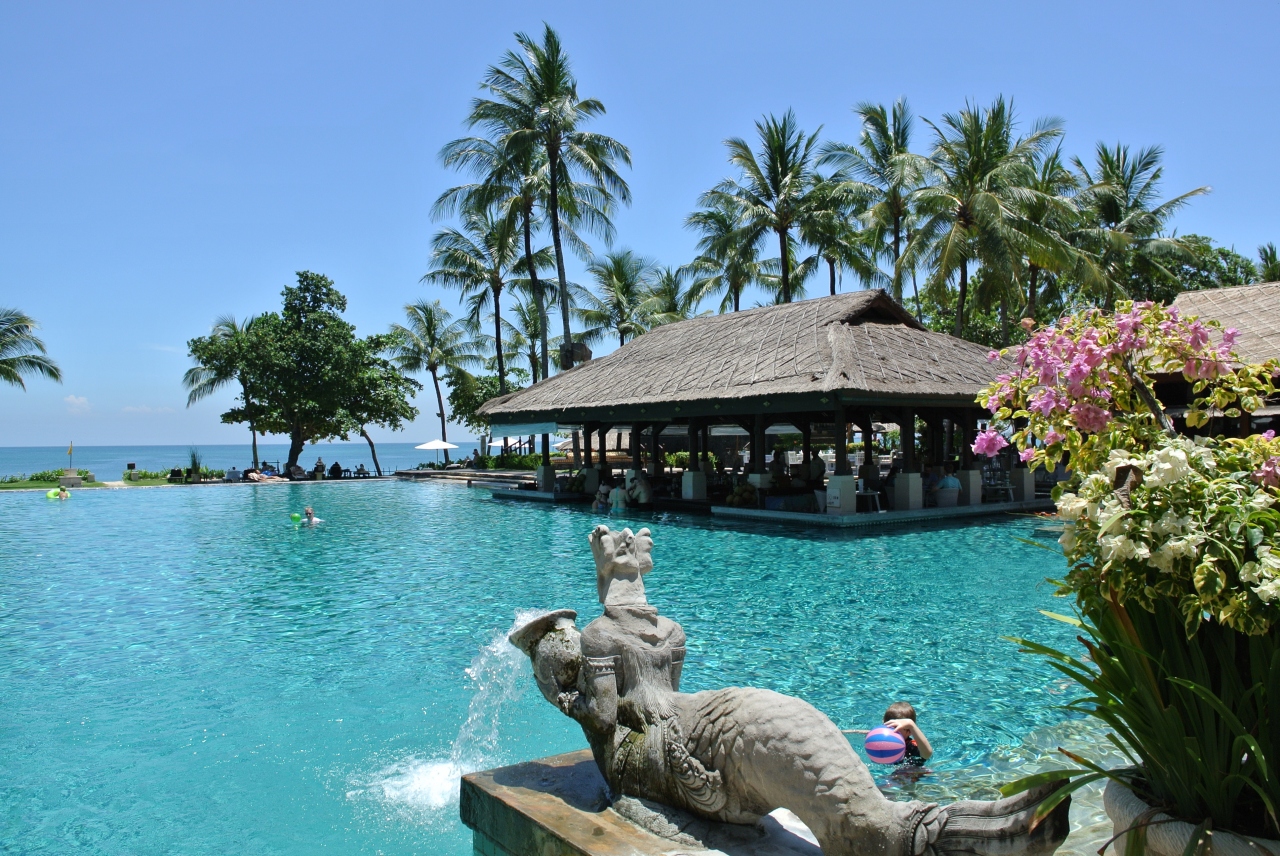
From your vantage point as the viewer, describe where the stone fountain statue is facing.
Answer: facing away from the viewer and to the left of the viewer

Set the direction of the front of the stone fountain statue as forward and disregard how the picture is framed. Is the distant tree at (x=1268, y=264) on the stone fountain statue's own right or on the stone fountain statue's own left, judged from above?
on the stone fountain statue's own right

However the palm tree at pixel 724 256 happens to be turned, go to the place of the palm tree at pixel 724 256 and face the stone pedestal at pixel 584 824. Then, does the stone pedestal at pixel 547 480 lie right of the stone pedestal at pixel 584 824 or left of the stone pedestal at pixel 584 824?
right

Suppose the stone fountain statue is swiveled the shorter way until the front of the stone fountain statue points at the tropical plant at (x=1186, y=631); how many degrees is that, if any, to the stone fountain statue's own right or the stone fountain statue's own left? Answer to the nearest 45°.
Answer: approximately 135° to the stone fountain statue's own right

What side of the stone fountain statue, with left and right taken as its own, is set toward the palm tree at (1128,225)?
right

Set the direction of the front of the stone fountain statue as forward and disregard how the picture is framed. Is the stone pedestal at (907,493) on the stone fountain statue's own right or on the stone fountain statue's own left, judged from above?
on the stone fountain statue's own right

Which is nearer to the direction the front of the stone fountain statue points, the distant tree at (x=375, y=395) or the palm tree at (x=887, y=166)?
the distant tree

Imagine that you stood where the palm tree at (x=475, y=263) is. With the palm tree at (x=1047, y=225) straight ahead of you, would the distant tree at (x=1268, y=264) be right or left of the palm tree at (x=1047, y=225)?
left

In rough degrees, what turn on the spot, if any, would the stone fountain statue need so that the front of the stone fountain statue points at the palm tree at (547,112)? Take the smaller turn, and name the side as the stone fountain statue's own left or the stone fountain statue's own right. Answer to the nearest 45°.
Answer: approximately 45° to the stone fountain statue's own right

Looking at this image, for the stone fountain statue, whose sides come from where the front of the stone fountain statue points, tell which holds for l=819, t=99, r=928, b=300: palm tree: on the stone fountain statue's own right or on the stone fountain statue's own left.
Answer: on the stone fountain statue's own right
